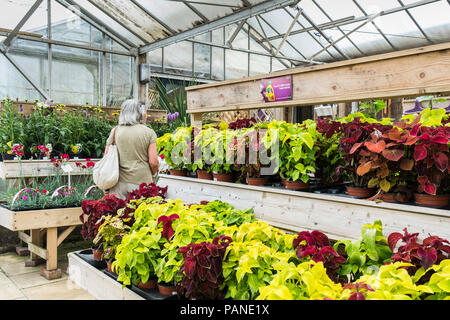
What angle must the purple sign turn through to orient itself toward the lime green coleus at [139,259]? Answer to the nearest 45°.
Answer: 0° — it already faces it

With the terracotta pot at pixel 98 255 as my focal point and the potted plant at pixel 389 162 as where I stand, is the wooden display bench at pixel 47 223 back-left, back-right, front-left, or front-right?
front-right

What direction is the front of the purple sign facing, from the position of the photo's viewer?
facing the viewer and to the left of the viewer

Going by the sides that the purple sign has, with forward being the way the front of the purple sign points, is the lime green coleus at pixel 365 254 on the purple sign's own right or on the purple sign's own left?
on the purple sign's own left

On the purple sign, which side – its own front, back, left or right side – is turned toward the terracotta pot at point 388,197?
left

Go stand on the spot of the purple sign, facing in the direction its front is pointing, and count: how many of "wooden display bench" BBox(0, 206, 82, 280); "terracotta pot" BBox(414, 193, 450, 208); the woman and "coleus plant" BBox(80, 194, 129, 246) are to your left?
1

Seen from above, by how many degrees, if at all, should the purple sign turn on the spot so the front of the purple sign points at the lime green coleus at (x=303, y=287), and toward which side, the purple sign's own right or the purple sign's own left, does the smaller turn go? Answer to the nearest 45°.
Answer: approximately 45° to the purple sign's own left

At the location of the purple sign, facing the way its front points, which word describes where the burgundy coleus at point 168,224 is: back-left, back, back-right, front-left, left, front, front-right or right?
front

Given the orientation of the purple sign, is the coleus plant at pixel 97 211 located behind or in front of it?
in front

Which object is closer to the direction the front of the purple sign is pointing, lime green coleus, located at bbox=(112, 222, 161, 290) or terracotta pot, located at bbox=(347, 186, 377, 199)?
the lime green coleus

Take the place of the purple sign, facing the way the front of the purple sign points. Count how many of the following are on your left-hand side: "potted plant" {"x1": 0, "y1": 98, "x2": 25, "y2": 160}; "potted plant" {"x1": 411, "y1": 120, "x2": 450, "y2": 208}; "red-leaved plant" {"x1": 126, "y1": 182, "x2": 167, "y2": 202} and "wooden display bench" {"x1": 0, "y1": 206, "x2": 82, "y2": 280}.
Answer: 1

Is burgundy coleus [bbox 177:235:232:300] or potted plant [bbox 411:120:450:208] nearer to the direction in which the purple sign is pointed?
the burgundy coleus

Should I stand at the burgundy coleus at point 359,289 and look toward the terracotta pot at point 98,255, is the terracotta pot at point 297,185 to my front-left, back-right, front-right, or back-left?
front-right

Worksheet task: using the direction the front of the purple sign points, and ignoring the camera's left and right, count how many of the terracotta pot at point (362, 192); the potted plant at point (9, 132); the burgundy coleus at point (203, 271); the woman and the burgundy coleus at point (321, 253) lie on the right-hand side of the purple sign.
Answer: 2

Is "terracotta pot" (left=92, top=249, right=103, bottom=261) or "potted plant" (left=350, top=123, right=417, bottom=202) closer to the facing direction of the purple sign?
the terracotta pot

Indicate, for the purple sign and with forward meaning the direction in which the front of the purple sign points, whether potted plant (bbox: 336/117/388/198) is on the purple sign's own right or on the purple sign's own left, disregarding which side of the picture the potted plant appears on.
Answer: on the purple sign's own left
